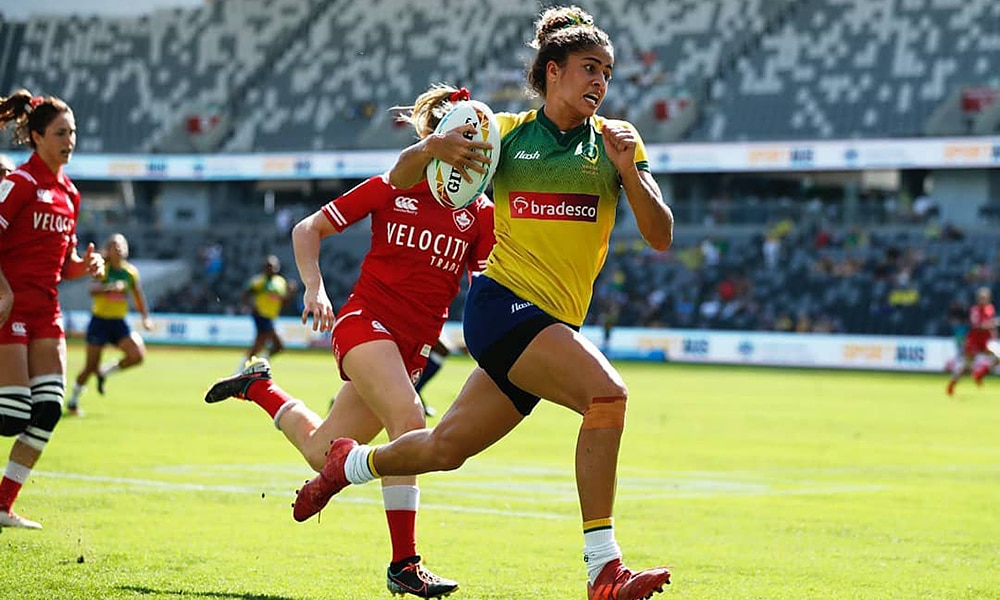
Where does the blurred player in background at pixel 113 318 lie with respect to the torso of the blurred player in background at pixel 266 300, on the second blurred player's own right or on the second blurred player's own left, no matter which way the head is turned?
on the second blurred player's own right

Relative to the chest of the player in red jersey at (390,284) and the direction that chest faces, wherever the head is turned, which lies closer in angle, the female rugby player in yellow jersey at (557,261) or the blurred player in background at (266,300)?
the female rugby player in yellow jersey

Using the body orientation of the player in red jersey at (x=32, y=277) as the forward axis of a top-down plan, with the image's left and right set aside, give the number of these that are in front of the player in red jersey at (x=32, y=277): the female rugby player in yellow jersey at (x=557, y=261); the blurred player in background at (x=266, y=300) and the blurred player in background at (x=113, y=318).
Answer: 1

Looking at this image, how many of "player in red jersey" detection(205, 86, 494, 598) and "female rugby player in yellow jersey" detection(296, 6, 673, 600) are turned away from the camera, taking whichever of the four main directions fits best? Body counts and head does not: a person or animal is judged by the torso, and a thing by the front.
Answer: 0

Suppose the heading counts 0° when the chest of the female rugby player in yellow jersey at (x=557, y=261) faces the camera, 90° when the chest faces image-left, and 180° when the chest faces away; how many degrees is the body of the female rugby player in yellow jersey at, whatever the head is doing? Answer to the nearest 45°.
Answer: approximately 315°

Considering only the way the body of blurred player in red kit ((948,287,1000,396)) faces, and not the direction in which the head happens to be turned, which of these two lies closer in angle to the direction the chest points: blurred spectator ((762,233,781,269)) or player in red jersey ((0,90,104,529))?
the player in red jersey

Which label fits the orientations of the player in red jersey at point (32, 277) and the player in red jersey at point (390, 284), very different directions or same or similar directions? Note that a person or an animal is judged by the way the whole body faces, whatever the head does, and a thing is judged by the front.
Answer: same or similar directions

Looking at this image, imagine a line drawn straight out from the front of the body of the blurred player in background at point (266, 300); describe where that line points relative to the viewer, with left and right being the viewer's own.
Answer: facing the viewer and to the right of the viewer

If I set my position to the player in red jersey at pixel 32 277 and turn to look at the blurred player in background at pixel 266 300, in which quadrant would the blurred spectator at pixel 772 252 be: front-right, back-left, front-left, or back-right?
front-right

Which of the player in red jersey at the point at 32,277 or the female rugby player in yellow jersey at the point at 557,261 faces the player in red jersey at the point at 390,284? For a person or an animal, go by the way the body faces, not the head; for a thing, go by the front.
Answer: the player in red jersey at the point at 32,277

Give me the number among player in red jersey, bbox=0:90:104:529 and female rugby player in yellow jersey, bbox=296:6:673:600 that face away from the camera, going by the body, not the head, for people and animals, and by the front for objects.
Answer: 0

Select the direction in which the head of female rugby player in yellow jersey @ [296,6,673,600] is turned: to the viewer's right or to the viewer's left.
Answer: to the viewer's right

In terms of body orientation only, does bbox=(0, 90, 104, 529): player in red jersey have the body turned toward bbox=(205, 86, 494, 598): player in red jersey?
yes
